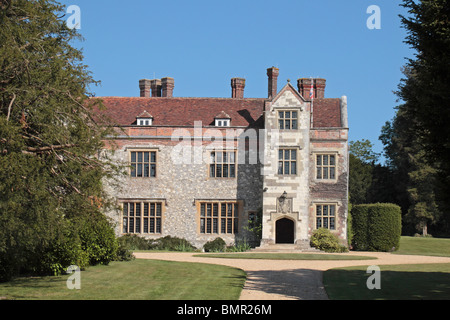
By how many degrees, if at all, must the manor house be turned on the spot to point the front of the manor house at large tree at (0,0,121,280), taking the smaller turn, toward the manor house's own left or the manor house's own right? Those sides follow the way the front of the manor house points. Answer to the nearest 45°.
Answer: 0° — it already faces it

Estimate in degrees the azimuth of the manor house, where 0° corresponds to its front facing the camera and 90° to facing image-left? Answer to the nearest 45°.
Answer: approximately 0°

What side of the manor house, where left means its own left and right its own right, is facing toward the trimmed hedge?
left
